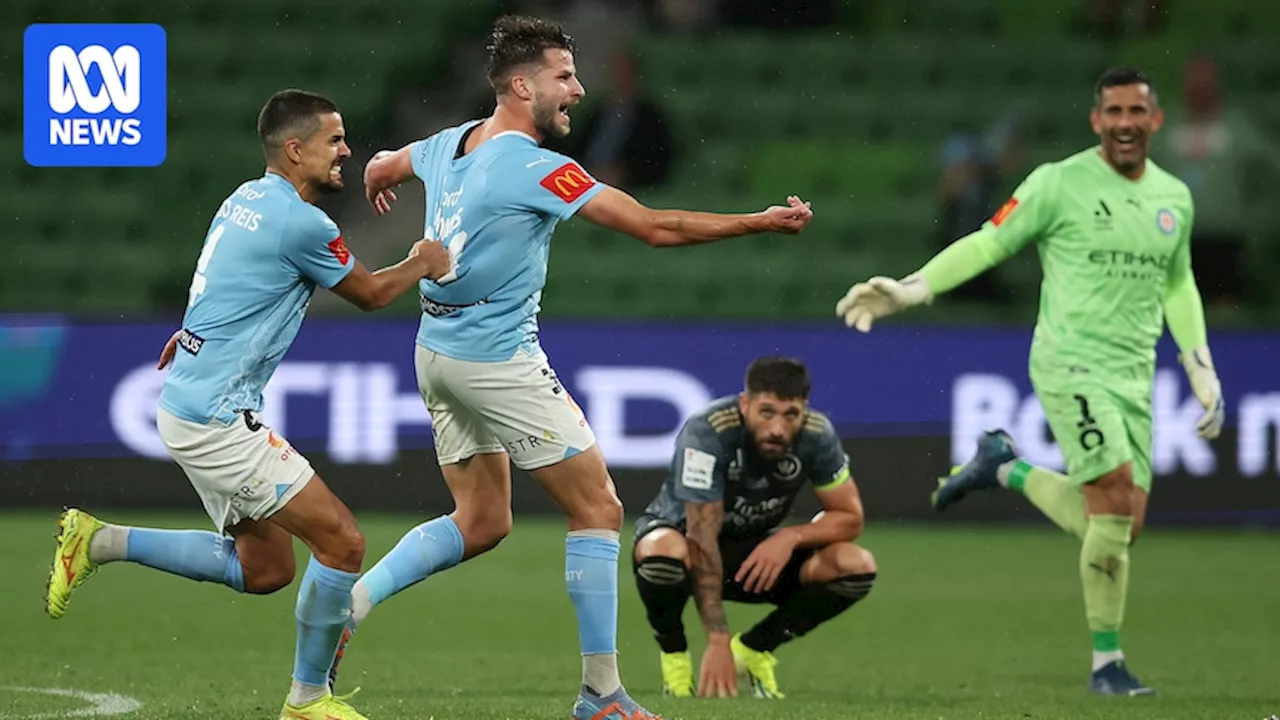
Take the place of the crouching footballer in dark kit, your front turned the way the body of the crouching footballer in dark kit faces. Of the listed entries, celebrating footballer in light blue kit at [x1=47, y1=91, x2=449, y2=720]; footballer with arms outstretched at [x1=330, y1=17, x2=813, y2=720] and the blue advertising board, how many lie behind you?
1

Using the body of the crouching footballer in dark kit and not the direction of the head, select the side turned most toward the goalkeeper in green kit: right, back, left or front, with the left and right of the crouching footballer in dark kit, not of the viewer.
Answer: left

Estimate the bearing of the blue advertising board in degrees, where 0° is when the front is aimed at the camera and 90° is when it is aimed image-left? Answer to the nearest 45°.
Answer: approximately 0°

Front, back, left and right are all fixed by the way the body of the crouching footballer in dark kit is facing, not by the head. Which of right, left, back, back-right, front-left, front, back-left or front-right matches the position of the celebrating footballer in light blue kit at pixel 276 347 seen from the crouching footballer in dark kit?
front-right

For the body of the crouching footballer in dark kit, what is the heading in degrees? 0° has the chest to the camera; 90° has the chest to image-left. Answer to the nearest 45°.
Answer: approximately 0°

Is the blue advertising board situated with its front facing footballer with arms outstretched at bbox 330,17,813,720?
yes

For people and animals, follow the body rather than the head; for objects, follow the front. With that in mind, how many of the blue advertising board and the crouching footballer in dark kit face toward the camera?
2
